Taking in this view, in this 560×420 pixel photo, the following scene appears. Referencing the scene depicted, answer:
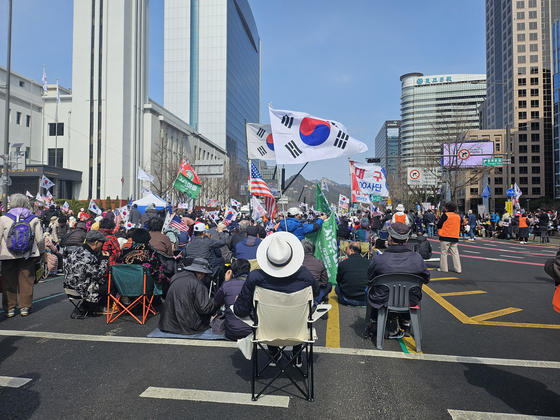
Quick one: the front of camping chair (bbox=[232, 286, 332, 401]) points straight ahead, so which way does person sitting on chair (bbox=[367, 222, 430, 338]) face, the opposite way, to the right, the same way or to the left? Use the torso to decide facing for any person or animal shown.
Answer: the same way

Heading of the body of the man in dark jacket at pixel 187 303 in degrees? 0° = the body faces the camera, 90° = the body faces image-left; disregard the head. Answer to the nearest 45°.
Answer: approximately 225°

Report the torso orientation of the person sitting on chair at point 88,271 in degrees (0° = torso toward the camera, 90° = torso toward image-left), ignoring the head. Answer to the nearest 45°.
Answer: approximately 225°

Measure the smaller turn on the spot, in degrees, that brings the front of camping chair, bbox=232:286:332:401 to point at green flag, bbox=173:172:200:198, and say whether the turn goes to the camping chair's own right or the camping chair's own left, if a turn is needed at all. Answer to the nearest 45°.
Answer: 0° — it already faces it

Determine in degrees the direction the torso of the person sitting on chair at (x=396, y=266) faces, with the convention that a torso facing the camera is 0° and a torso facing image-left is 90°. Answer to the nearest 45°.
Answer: approximately 180°

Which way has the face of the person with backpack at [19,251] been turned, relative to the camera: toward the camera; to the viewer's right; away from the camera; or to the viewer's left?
away from the camera

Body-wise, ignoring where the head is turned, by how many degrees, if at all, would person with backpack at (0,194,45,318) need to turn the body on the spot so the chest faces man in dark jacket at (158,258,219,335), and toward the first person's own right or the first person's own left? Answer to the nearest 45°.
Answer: approximately 135° to the first person's own right

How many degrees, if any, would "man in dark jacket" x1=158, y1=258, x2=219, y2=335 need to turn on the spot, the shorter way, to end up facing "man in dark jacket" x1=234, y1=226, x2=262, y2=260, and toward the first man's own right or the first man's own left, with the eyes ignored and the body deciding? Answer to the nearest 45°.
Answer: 0° — they already face them

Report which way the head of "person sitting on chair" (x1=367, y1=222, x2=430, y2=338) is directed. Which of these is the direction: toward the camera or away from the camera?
away from the camera

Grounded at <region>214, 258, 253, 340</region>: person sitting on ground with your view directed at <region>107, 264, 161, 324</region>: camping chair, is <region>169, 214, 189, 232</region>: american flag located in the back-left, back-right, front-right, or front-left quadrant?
front-right

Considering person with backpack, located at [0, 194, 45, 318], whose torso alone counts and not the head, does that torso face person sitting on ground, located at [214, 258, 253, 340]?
no

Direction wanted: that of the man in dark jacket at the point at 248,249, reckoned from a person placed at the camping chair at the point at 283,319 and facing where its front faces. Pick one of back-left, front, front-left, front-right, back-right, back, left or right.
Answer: front

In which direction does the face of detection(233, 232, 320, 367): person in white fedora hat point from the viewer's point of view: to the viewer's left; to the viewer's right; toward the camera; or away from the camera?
away from the camera

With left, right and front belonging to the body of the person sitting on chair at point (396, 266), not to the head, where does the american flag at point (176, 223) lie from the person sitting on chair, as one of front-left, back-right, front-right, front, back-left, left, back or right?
front-left

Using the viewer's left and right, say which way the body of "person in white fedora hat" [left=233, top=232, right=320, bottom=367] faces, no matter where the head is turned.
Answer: facing away from the viewer

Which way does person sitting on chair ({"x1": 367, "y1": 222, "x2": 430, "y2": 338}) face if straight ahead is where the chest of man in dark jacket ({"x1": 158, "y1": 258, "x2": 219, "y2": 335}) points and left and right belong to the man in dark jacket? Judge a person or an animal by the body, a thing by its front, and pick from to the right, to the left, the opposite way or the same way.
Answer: the same way

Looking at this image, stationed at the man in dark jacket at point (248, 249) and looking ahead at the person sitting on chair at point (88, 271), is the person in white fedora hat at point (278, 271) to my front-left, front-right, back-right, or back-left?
front-left

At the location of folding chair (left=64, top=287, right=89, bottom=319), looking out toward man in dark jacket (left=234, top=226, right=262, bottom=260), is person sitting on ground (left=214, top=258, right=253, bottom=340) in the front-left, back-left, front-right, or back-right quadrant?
front-right

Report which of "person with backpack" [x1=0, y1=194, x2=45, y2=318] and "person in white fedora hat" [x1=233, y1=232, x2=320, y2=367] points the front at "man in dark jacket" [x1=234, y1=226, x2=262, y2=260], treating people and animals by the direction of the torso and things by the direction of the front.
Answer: the person in white fedora hat

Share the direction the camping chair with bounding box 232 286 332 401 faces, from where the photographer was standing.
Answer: facing away from the viewer

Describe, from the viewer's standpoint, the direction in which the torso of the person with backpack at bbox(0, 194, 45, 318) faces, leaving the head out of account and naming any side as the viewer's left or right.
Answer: facing away from the viewer
